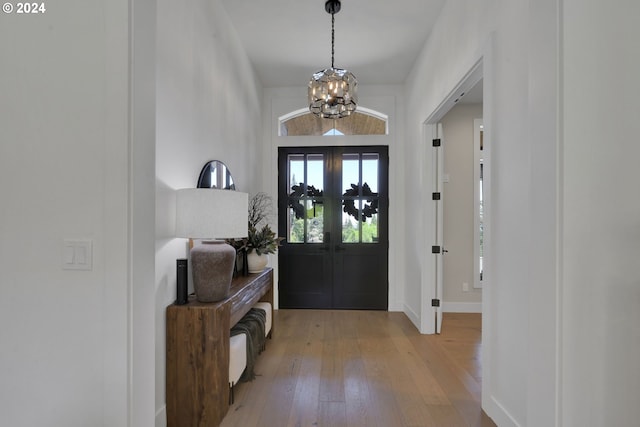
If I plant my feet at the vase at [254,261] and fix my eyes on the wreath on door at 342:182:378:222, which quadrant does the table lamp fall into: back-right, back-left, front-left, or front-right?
back-right

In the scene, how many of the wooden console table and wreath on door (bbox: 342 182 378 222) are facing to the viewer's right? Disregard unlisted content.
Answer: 1

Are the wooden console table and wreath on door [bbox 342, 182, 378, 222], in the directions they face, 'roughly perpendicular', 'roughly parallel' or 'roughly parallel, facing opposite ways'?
roughly perpendicular

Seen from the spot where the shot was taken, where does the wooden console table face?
facing to the right of the viewer
